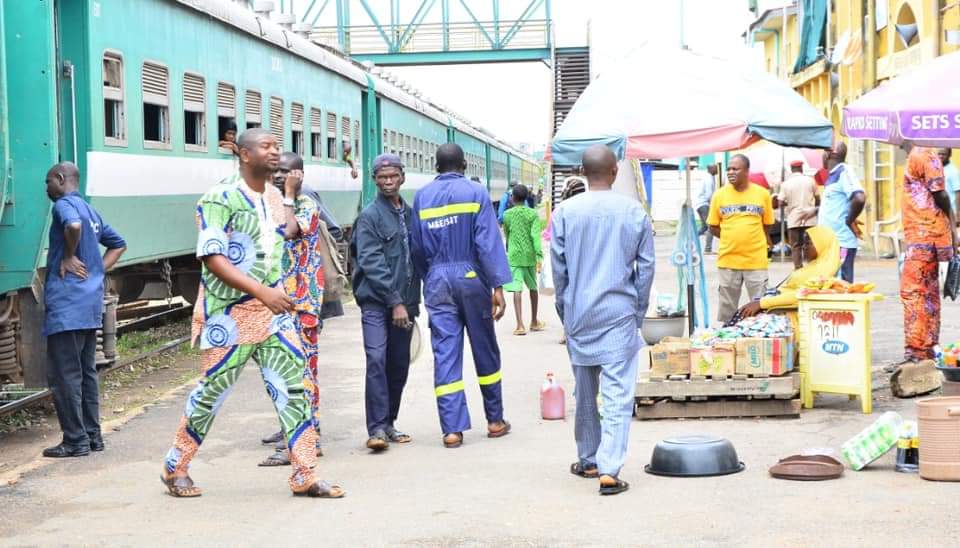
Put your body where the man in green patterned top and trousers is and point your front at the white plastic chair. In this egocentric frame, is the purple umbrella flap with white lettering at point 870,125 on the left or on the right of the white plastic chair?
right

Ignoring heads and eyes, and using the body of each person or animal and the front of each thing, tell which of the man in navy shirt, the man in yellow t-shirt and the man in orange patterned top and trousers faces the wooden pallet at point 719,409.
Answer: the man in yellow t-shirt

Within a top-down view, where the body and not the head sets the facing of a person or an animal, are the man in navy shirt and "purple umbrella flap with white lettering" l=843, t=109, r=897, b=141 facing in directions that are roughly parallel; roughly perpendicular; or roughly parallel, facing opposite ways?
roughly perpendicular

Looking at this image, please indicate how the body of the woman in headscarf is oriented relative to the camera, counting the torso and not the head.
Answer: to the viewer's left

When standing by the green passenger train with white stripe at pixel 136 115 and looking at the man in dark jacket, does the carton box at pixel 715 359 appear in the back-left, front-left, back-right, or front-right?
front-left

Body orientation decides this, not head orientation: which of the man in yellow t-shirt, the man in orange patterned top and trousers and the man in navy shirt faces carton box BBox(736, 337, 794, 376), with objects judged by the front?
the man in yellow t-shirt

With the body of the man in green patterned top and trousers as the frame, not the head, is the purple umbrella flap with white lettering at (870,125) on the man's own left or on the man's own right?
on the man's own left

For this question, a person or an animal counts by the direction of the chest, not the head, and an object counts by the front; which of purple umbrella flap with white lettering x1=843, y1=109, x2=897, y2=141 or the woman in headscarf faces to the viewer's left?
the woman in headscarf

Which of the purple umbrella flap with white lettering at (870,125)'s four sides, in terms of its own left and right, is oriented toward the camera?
front

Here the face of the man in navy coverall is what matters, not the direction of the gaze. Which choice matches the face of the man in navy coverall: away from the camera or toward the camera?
away from the camera

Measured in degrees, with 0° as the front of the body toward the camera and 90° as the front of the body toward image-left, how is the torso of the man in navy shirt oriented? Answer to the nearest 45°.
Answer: approximately 135°

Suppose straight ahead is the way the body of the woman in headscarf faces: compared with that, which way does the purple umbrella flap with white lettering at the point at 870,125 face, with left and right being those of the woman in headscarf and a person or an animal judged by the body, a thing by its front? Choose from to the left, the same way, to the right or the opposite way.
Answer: to the left

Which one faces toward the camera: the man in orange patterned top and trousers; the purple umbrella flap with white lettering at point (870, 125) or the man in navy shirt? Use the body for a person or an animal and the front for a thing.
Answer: the purple umbrella flap with white lettering

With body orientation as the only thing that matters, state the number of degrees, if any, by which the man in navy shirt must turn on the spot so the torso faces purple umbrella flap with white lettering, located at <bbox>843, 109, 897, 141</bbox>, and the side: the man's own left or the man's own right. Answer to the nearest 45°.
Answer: approximately 135° to the man's own right

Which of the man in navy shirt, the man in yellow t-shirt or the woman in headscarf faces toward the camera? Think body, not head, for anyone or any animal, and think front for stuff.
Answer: the man in yellow t-shirt
